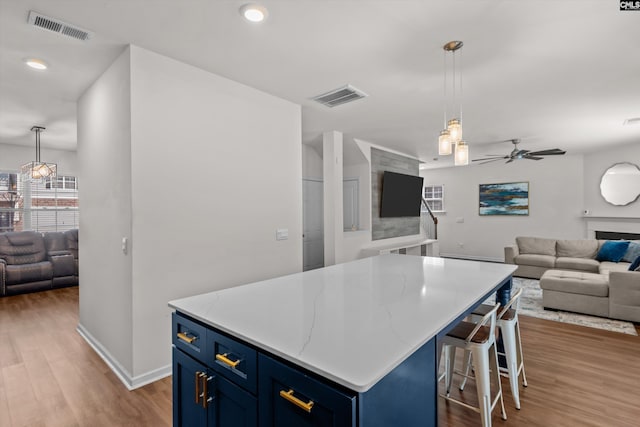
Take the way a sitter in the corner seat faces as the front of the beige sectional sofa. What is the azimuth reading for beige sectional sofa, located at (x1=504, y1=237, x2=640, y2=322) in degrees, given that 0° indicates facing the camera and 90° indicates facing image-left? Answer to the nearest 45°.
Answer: approximately 45°

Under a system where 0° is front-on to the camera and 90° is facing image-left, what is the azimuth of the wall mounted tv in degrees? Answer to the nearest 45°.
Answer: approximately 315°

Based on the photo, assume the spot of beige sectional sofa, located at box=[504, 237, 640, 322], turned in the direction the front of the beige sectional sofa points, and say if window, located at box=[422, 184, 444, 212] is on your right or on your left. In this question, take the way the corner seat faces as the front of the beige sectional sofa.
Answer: on your right

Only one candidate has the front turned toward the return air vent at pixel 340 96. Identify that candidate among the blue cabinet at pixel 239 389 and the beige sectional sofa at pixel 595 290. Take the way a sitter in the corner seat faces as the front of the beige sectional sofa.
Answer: the beige sectional sofa

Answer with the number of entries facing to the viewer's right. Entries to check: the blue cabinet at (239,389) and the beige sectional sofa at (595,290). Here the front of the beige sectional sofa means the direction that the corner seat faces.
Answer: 0

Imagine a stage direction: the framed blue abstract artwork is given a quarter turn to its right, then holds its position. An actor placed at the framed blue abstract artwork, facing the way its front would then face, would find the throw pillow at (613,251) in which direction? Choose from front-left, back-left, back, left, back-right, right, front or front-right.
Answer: back-left

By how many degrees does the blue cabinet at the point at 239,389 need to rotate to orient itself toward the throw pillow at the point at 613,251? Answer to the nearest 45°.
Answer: approximately 180°

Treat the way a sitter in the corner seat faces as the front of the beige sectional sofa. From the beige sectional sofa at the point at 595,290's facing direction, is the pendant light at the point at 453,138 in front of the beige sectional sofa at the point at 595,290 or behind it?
in front

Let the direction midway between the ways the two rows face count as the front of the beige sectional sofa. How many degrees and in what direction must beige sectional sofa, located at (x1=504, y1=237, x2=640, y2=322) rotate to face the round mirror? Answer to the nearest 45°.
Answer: approximately 135° to its right

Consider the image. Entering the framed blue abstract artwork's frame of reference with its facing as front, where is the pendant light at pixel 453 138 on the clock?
The pendant light is roughly at 12 o'clock from the framed blue abstract artwork.
